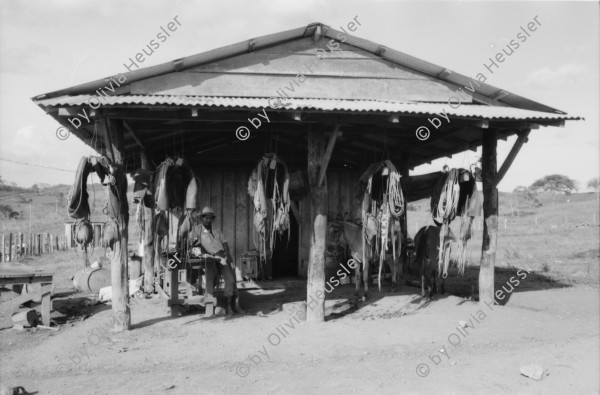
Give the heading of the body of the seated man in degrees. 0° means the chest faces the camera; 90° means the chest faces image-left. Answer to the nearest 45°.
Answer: approximately 315°

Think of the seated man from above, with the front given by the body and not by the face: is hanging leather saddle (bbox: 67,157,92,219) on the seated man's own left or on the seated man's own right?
on the seated man's own right
